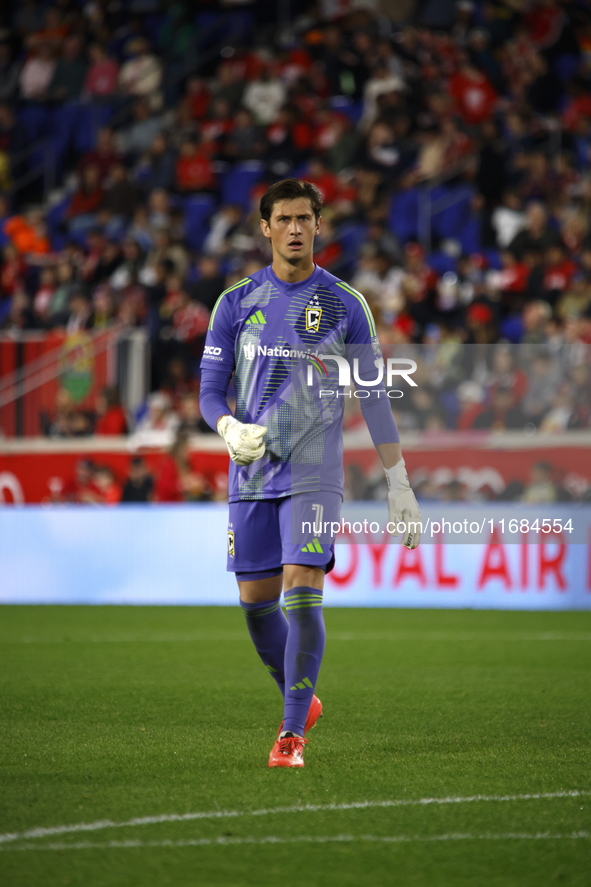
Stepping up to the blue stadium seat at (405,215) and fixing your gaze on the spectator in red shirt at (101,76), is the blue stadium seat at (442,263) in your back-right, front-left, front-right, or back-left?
back-left

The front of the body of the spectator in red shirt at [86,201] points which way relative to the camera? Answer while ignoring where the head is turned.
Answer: toward the camera

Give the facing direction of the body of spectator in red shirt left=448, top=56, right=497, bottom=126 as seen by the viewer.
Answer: toward the camera

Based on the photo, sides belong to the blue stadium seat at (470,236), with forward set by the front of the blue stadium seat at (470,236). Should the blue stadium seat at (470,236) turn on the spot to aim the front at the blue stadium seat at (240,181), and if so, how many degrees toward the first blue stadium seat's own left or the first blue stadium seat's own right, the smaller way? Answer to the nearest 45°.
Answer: approximately 135° to the first blue stadium seat's own right

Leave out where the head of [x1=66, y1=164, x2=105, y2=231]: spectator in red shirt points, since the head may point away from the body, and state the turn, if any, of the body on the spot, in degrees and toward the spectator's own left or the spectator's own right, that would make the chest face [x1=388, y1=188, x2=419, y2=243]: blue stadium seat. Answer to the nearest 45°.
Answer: approximately 45° to the spectator's own left

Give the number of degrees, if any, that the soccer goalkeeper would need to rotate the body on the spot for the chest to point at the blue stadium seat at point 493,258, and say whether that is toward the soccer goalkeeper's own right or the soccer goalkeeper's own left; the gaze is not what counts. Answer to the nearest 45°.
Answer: approximately 180°

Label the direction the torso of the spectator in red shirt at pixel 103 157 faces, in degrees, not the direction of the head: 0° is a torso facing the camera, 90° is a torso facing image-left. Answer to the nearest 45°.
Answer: approximately 0°

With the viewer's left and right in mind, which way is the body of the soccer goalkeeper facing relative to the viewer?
facing the viewer

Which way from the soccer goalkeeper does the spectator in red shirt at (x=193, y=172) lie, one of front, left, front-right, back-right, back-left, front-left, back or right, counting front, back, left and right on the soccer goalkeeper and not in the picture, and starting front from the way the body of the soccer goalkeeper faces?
back

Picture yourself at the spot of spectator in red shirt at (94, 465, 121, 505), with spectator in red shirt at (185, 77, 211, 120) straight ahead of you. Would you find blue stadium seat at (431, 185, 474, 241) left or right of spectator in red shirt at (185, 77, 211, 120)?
right

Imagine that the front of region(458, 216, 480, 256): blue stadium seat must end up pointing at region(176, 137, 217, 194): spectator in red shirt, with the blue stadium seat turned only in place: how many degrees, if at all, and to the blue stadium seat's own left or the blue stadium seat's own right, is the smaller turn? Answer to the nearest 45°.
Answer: approximately 135° to the blue stadium seat's own right

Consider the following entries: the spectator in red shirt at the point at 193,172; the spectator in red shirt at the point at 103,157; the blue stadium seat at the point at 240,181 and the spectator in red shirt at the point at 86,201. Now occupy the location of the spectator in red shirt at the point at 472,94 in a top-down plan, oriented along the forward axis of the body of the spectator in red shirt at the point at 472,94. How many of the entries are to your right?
4

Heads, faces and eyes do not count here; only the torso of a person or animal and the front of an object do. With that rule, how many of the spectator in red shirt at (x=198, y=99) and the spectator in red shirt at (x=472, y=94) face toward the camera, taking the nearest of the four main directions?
2

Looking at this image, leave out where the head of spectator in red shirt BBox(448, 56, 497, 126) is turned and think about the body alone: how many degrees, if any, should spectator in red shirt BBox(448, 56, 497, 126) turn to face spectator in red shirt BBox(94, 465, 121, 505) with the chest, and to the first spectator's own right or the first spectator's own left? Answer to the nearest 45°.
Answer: approximately 45° to the first spectator's own right
